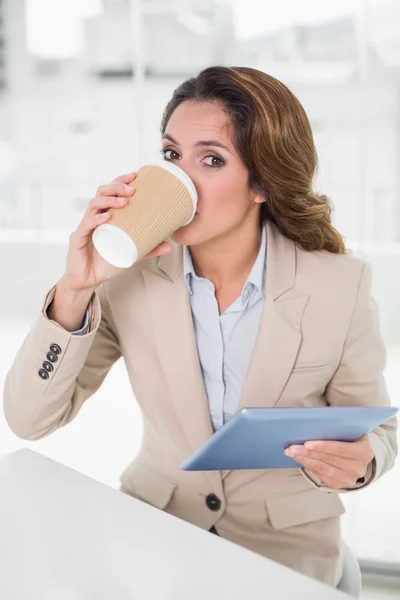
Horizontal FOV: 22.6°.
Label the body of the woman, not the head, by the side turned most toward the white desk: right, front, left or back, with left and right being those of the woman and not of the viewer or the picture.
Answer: front

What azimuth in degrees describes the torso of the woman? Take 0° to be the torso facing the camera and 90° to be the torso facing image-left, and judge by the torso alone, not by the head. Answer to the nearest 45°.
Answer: approximately 0°
